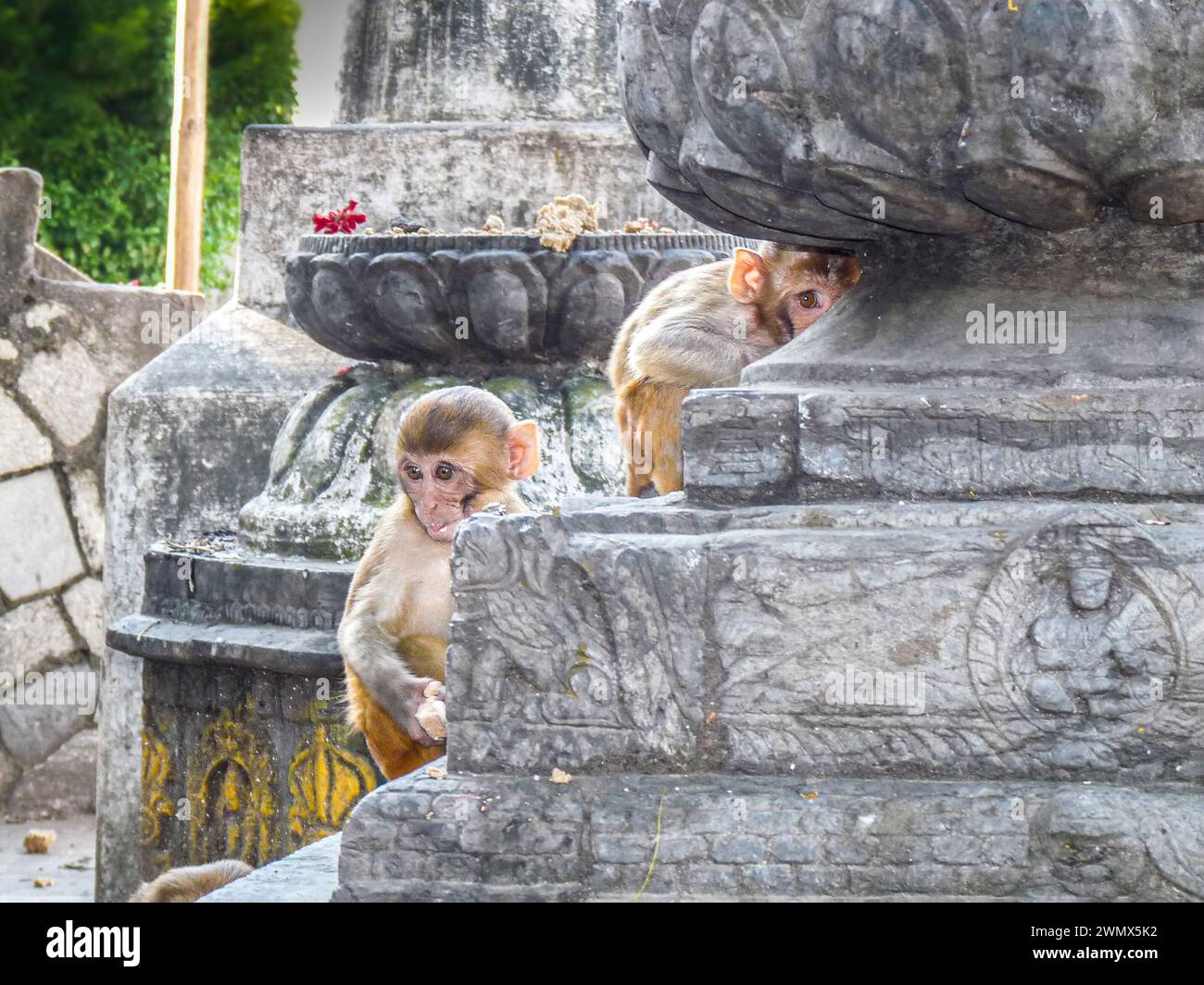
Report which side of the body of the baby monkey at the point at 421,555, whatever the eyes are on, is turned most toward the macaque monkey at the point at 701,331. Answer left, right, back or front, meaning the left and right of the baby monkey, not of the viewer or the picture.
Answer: left

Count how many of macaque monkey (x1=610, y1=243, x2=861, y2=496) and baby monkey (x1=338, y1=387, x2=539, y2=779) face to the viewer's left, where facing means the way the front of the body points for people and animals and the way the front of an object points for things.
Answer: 0

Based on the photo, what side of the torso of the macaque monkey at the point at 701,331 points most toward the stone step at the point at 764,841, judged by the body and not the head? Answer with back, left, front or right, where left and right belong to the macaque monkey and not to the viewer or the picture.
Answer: right

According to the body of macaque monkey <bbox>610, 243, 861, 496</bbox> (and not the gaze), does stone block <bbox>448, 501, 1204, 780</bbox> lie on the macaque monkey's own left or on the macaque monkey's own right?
on the macaque monkey's own right

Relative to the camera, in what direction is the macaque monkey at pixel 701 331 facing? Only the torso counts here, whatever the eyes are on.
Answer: to the viewer's right

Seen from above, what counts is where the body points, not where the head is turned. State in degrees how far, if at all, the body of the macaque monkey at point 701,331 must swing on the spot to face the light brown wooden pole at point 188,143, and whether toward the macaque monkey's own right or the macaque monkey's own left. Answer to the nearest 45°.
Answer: approximately 135° to the macaque monkey's own left

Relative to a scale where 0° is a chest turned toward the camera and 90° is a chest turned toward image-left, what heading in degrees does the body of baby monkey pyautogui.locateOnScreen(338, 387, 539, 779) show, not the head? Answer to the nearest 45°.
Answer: approximately 315°
